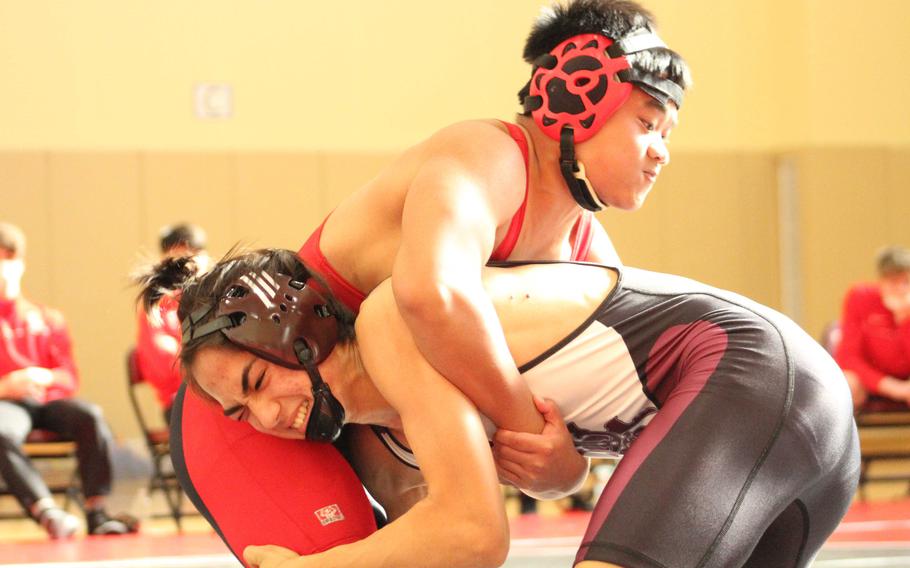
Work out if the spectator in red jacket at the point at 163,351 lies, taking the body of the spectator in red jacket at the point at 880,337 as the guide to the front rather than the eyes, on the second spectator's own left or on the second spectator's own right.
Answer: on the second spectator's own right

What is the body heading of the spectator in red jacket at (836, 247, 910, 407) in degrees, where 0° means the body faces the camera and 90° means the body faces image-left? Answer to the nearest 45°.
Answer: approximately 0°

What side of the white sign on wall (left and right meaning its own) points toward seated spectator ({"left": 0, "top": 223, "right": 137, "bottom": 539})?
front

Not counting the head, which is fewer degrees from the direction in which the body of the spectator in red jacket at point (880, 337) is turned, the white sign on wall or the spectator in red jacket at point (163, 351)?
the spectator in red jacket

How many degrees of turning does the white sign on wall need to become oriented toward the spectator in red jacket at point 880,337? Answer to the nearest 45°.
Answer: approximately 45° to its left

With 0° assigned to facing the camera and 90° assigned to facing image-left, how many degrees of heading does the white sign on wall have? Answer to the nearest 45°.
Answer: approximately 0°

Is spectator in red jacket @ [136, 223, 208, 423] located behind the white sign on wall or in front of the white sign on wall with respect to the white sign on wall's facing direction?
in front

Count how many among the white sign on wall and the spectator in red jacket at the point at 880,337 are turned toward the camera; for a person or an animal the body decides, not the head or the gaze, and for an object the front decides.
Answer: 2

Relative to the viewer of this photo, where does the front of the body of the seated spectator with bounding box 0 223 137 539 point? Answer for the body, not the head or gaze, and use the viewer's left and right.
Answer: facing the viewer and to the right of the viewer

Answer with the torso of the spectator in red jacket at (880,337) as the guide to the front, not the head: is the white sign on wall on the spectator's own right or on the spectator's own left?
on the spectator's own right

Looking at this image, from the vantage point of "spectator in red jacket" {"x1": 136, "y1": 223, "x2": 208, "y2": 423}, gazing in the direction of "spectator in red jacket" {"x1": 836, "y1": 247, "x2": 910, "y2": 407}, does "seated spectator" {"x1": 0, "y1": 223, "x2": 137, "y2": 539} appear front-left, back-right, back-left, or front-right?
back-right
